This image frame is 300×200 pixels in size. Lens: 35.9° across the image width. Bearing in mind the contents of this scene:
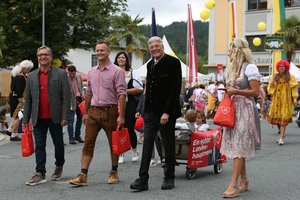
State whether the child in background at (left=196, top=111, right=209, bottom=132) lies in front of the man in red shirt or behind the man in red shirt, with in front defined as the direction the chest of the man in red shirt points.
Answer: behind

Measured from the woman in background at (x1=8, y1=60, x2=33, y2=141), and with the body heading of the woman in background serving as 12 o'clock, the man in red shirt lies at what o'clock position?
The man in red shirt is roughly at 3 o'clock from the woman in background.

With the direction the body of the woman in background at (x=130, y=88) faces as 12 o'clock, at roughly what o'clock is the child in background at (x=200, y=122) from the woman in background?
The child in background is roughly at 8 o'clock from the woman in background.

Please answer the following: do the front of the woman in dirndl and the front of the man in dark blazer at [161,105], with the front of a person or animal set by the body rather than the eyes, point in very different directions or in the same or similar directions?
same or similar directions

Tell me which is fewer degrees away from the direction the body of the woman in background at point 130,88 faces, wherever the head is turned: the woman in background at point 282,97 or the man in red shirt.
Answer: the man in red shirt

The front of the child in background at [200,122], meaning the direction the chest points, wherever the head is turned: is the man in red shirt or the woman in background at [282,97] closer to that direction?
the man in red shirt

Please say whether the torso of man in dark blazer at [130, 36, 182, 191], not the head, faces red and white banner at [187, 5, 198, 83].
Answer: no

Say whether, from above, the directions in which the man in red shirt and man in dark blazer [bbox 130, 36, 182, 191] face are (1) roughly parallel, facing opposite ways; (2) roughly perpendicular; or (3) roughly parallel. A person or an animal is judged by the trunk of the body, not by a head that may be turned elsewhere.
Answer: roughly parallel

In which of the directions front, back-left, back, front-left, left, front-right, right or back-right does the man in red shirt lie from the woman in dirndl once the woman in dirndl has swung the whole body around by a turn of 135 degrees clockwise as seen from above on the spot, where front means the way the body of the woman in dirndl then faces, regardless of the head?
left

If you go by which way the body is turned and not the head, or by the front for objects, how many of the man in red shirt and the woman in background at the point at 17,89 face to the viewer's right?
1

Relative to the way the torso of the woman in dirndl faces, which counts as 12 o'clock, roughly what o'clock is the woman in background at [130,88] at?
The woman in background is roughly at 3 o'clock from the woman in dirndl.

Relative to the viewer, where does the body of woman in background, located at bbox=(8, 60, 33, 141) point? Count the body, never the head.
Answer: to the viewer's right

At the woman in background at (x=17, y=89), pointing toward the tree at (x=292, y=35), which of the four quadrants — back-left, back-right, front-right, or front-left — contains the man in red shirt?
back-right

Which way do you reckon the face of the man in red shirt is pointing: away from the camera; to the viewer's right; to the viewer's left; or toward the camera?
toward the camera

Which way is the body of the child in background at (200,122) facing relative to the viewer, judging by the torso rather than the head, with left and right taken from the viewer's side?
facing the viewer and to the left of the viewer

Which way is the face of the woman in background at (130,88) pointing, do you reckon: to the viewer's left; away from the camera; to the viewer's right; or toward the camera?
toward the camera
